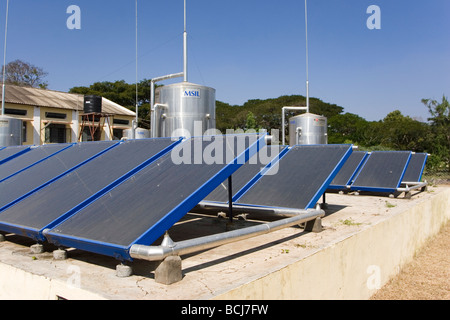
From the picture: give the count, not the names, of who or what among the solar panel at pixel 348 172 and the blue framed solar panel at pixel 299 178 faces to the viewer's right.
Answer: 0

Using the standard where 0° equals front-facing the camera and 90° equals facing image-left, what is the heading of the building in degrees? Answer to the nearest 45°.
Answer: approximately 315°

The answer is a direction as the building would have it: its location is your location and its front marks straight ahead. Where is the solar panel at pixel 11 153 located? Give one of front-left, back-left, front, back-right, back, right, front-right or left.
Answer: front-right

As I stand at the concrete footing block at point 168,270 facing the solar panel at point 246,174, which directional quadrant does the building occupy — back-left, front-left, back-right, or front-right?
front-left

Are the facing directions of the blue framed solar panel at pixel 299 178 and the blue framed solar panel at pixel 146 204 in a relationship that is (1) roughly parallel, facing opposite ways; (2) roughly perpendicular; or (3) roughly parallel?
roughly parallel
